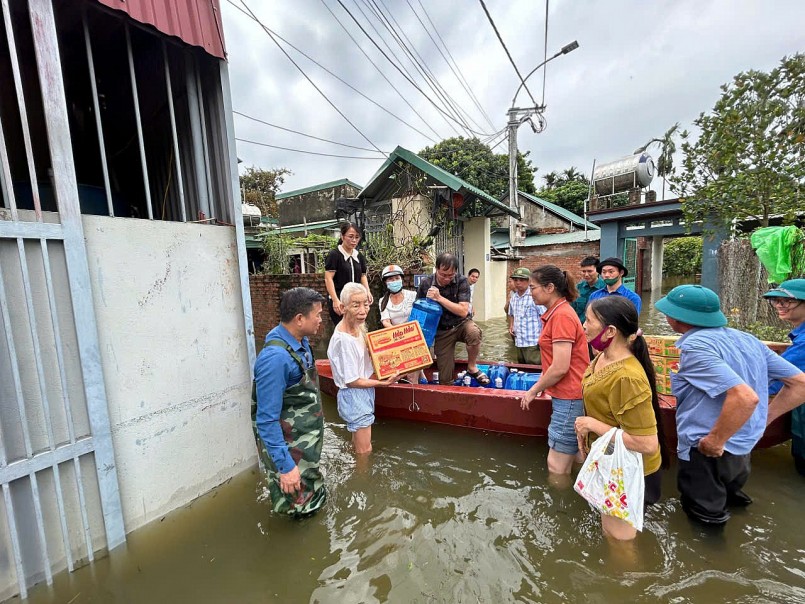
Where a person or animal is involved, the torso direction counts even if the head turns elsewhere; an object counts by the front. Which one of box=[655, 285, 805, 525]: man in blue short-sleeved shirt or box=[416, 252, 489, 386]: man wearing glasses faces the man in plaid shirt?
the man in blue short-sleeved shirt

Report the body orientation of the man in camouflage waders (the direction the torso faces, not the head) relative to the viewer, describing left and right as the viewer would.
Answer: facing to the right of the viewer

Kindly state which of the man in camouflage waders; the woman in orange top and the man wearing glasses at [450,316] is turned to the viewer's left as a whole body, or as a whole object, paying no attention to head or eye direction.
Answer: the woman in orange top

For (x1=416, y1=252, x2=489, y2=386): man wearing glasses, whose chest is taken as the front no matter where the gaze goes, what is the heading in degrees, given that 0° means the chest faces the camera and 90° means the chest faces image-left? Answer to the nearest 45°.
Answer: approximately 0°

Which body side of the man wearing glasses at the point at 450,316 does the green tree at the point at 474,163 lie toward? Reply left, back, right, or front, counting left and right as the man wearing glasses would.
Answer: back

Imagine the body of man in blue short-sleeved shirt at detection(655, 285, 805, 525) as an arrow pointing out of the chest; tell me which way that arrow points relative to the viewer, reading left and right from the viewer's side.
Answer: facing away from the viewer and to the left of the viewer

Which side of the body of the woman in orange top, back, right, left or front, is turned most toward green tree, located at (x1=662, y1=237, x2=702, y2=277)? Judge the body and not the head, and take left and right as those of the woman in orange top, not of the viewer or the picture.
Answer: right

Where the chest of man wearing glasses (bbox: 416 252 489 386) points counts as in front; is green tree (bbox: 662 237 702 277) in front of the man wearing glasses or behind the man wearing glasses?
behind

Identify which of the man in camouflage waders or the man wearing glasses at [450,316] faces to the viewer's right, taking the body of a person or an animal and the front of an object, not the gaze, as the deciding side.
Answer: the man in camouflage waders

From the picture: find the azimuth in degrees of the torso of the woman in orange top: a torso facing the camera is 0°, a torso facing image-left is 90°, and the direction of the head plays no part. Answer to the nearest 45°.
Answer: approximately 90°
